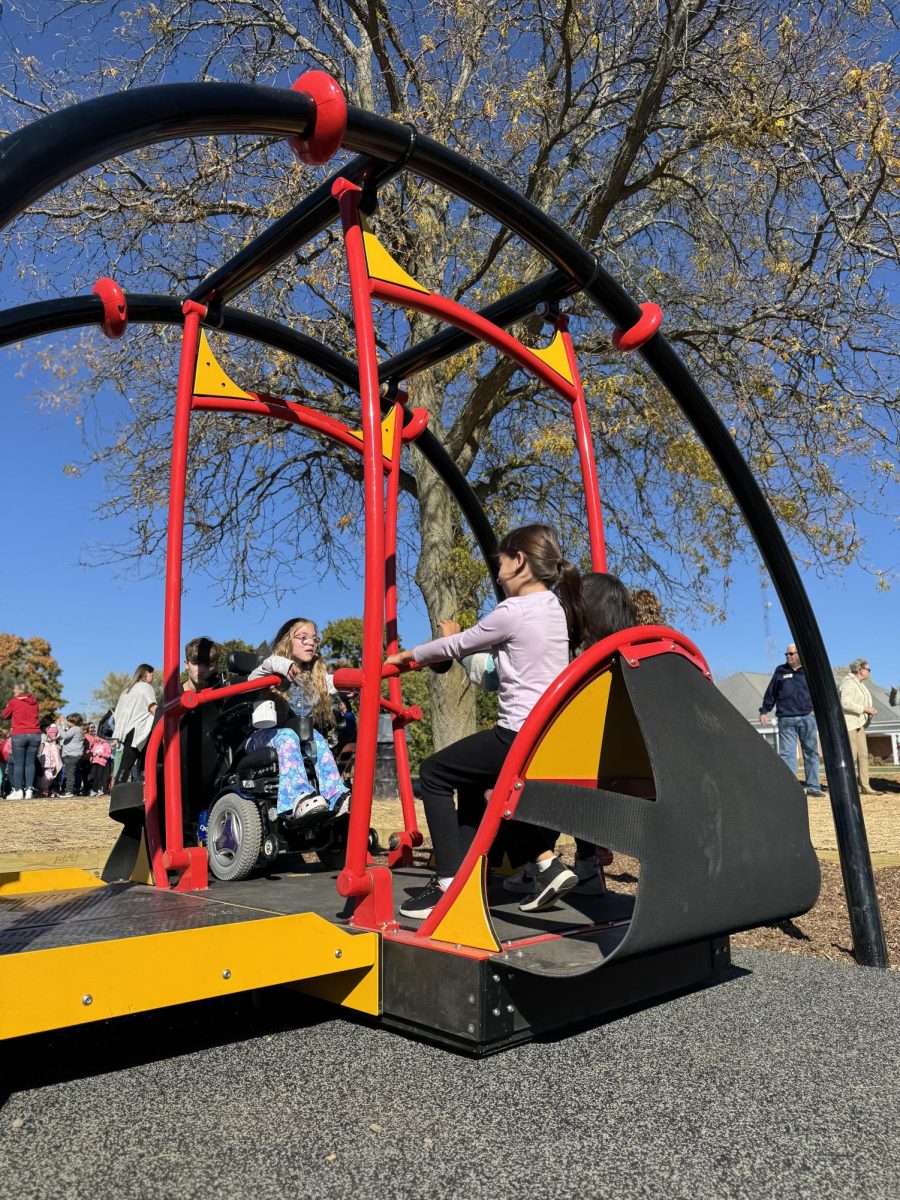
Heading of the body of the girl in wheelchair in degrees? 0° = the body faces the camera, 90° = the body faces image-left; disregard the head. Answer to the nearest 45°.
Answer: approximately 315°

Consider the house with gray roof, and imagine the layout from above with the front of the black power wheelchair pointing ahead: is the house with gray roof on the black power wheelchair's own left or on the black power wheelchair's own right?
on the black power wheelchair's own left

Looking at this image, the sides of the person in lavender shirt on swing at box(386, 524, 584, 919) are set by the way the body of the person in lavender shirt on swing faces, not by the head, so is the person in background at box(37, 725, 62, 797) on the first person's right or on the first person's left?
on the first person's right

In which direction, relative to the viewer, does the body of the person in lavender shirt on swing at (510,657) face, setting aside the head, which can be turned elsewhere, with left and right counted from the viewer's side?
facing to the left of the viewer

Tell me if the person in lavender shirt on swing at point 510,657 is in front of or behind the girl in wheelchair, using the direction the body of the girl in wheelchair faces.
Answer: in front

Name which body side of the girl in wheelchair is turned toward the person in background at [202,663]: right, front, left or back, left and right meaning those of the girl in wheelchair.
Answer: back

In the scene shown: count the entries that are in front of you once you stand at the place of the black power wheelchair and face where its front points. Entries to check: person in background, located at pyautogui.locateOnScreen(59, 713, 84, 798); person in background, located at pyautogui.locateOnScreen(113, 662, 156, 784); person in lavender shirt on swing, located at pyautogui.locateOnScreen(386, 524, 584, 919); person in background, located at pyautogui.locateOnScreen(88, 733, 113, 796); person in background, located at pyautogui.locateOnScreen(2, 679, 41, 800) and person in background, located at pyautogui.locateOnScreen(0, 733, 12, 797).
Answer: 1

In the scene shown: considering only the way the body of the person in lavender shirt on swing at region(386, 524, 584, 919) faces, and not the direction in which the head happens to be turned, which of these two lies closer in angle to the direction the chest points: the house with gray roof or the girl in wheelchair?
the girl in wheelchair

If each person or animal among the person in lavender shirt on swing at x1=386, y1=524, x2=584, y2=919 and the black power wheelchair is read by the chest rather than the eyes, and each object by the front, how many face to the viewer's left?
1

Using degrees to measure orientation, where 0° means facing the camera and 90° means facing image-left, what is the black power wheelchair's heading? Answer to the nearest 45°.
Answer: approximately 315°

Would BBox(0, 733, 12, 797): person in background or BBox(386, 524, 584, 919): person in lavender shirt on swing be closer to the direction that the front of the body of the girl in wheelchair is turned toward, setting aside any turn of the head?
the person in lavender shirt on swing

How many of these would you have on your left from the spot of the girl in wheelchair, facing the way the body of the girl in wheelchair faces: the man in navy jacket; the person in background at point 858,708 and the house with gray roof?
3

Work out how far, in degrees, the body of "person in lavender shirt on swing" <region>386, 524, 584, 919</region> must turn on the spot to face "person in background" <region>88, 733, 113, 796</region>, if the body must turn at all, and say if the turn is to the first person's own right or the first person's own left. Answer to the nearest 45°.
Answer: approximately 45° to the first person's own right

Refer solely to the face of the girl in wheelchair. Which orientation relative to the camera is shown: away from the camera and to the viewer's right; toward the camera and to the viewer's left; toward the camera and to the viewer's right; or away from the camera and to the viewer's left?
toward the camera and to the viewer's right

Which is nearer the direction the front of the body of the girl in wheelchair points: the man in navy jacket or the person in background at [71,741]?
the man in navy jacket
